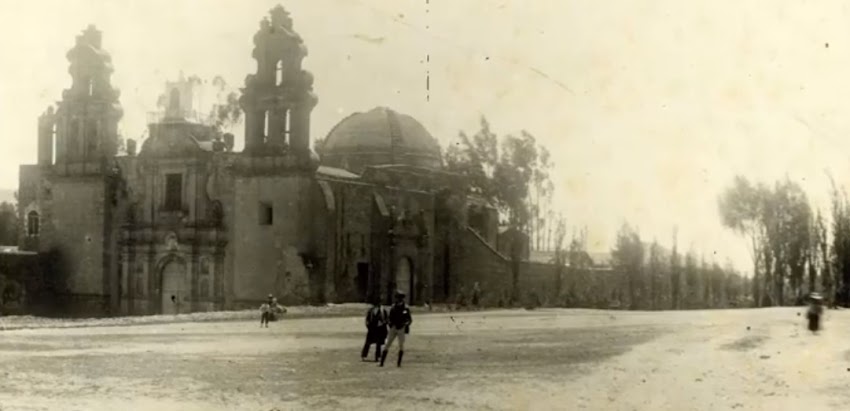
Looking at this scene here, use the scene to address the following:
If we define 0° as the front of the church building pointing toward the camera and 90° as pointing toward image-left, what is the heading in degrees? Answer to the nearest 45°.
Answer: approximately 45°

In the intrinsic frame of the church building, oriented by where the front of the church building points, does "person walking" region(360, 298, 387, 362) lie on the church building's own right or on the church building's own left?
on the church building's own left

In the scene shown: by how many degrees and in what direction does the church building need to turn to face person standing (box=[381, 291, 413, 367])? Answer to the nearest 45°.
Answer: approximately 45° to its left

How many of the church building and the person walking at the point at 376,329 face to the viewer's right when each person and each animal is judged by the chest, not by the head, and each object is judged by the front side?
0
